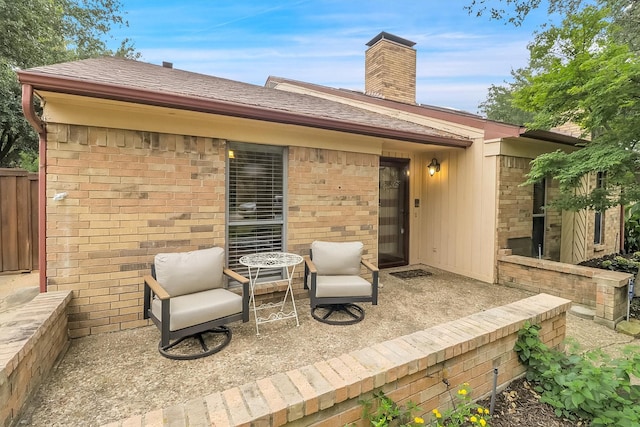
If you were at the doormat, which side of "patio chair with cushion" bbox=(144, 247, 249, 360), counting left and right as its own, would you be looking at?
left

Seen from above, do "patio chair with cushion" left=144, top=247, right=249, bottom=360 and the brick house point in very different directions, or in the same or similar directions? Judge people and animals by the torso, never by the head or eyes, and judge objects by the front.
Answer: same or similar directions

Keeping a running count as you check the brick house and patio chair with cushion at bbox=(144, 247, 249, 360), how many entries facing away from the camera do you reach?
0

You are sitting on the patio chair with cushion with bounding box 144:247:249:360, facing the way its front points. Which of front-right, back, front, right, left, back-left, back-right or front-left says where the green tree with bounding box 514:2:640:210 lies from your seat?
front-left

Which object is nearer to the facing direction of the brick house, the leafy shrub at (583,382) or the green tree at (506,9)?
the leafy shrub

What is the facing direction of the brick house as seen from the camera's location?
facing the viewer and to the right of the viewer

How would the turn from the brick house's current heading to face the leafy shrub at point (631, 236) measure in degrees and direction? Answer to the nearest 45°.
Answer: approximately 90° to its left

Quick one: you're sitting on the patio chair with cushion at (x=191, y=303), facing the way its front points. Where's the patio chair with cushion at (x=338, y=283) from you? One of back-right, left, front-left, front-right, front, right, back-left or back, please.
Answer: front-left

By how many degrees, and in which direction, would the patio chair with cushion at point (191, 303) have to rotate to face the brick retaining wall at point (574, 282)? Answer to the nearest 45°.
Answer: approximately 45° to its left
